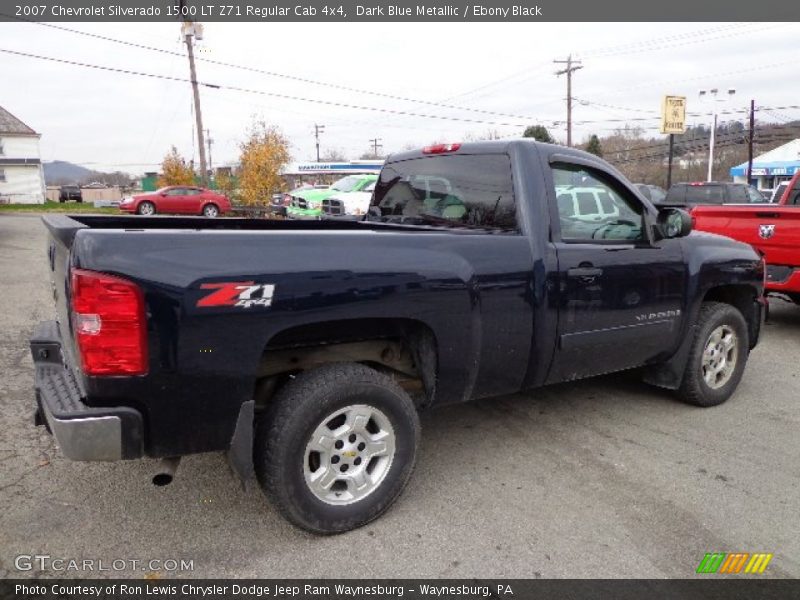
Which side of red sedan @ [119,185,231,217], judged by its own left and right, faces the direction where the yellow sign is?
back

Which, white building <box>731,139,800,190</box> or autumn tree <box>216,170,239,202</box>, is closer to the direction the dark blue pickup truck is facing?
the white building

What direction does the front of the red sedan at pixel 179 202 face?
to the viewer's left

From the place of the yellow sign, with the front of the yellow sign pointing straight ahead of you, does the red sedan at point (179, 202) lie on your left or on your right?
on your right

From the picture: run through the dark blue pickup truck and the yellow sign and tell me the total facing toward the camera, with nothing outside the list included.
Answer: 1

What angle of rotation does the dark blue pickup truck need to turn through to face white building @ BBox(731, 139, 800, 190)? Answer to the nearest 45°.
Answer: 0° — it already faces it

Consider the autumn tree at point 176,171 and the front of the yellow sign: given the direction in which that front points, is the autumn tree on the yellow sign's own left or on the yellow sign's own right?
on the yellow sign's own right

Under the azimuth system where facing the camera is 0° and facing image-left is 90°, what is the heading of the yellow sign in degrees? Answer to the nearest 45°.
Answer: approximately 0°

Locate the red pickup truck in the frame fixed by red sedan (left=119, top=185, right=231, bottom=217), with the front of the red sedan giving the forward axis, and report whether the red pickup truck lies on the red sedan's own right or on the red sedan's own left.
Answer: on the red sedan's own left

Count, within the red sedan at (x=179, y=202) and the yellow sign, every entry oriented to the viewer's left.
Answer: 1
